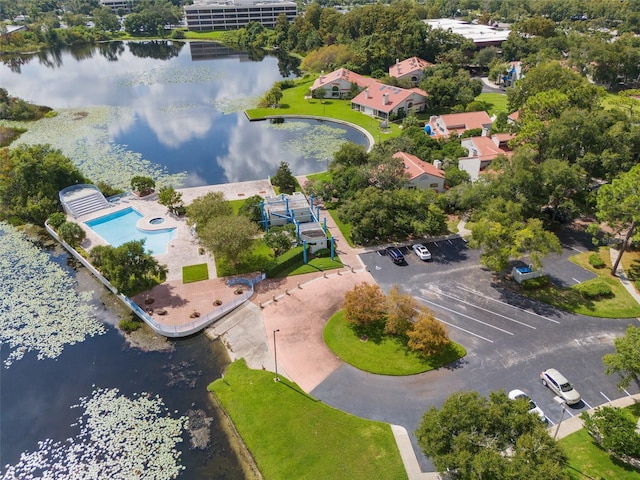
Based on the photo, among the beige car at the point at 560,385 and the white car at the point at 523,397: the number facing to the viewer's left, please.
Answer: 0

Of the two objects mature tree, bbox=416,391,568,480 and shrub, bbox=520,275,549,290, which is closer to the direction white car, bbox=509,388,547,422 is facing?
the mature tree

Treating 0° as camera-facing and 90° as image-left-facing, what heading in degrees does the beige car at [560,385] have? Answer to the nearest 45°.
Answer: approximately 315°

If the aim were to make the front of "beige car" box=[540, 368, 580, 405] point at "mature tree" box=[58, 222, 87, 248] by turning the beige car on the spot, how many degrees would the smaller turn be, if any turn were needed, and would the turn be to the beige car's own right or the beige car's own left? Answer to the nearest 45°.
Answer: approximately 135° to the beige car's own right

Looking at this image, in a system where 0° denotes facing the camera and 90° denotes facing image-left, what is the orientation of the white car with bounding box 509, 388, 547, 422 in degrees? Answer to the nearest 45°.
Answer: approximately 315°

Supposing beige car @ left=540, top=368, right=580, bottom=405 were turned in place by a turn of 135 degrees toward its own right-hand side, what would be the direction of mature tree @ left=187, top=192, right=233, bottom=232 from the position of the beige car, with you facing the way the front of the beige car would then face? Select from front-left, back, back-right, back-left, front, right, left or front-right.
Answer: front

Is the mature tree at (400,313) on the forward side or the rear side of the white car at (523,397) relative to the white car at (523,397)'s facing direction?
on the rear side

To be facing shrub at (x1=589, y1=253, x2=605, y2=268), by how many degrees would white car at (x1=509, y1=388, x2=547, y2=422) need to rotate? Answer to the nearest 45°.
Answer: approximately 135° to its left

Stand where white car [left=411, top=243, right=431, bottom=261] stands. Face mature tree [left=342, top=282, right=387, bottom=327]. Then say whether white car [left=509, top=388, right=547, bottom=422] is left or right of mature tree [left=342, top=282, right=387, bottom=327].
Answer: left

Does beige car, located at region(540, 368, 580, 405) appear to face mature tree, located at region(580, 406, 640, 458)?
yes

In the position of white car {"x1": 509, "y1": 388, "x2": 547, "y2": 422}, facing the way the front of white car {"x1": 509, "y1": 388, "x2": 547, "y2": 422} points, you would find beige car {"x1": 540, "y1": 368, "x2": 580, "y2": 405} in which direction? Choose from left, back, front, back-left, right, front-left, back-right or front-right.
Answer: left

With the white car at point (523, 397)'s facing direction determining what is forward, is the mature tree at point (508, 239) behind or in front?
behind

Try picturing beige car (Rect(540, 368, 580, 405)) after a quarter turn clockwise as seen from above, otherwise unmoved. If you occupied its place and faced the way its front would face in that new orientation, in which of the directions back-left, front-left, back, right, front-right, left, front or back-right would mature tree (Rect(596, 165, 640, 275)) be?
back-right

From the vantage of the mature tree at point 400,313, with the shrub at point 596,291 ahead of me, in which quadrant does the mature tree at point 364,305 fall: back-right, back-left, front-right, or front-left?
back-left

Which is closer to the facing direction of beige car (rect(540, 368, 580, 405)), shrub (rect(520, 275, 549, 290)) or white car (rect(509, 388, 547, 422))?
the white car

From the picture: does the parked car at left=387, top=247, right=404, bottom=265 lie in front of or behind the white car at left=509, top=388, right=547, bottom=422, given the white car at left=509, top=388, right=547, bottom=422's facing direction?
behind

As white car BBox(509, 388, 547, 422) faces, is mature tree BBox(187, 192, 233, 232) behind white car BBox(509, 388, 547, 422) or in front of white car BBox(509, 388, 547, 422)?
behind
